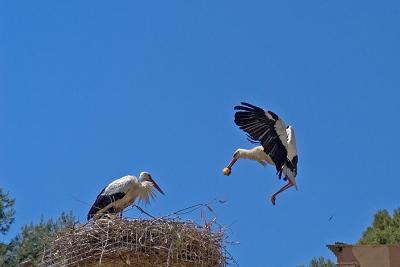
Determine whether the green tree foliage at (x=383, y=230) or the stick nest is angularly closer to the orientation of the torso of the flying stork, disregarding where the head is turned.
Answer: the stick nest

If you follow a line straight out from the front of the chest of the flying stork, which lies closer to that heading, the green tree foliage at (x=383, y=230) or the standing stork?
the standing stork

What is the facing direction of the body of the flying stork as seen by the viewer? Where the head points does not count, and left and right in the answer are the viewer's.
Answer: facing to the left of the viewer

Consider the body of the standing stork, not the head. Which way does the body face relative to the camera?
to the viewer's right

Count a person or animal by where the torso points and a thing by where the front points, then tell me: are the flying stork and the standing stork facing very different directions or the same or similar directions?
very different directions

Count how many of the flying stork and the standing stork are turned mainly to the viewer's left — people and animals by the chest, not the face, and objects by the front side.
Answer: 1

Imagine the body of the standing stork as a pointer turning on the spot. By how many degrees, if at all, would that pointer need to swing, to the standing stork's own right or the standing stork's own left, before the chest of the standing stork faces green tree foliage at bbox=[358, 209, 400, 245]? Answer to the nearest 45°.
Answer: approximately 45° to the standing stork's own left
